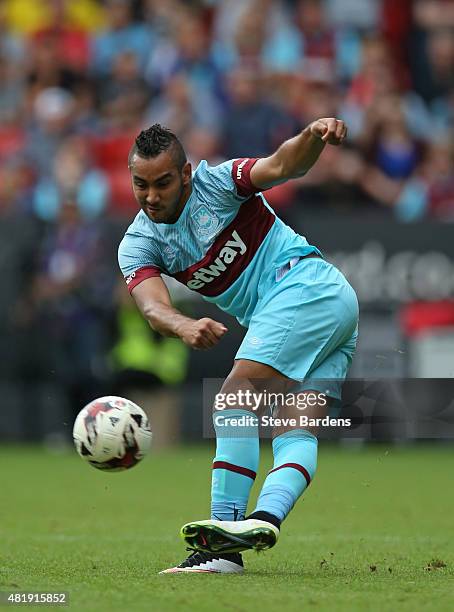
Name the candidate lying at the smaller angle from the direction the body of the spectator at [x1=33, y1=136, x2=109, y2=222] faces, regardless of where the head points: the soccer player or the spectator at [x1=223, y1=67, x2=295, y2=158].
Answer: the soccer player

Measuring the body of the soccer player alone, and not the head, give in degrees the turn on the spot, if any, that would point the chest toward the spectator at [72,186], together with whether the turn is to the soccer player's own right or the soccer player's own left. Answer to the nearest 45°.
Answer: approximately 135° to the soccer player's own right

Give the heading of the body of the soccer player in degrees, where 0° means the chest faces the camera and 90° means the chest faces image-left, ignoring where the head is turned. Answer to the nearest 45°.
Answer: approximately 45°

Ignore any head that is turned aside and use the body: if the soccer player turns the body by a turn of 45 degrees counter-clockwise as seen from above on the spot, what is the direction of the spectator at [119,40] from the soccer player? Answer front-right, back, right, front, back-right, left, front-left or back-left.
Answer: back

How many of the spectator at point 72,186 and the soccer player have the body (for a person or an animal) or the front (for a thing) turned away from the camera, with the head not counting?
0

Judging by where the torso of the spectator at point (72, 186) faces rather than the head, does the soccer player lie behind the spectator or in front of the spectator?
in front

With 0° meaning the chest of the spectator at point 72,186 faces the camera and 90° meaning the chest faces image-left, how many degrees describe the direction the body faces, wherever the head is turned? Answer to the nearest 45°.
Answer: approximately 0°
